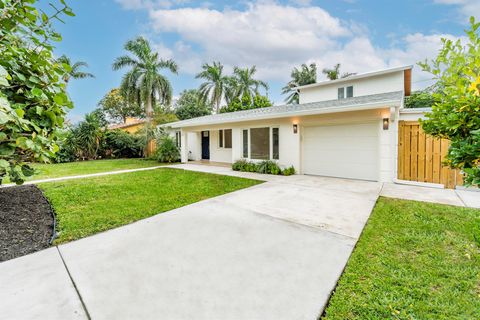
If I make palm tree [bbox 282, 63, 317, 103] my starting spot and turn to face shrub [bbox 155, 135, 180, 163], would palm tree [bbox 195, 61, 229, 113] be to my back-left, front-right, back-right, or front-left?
front-right

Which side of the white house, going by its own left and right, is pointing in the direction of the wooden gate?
left

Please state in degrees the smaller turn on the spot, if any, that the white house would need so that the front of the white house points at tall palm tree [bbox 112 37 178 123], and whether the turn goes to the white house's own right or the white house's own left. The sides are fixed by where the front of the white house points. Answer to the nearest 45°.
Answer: approximately 90° to the white house's own right

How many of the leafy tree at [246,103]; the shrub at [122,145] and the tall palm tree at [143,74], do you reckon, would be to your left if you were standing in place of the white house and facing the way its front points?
0

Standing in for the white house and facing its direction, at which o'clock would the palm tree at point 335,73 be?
The palm tree is roughly at 5 o'clock from the white house.

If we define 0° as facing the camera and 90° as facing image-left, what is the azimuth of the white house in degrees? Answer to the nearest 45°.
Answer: approximately 45°

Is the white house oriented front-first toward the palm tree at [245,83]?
no

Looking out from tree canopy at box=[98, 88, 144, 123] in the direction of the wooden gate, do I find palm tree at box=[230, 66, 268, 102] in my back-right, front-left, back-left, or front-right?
front-left

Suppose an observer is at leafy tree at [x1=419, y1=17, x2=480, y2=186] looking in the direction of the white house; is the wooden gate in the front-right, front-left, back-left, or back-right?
front-right

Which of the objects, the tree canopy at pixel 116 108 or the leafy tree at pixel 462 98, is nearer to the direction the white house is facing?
the leafy tree

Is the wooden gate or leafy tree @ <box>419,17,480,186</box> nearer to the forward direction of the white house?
the leafy tree

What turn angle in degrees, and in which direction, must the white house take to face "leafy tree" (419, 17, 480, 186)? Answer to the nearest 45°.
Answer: approximately 45° to its left

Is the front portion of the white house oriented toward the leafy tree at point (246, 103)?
no

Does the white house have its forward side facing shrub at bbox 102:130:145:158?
no

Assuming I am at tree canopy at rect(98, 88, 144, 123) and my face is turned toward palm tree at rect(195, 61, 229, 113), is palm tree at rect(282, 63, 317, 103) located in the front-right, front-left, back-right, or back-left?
front-left
